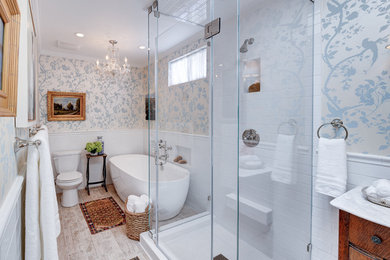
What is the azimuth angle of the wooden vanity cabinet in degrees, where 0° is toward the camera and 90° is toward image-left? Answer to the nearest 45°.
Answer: approximately 45°

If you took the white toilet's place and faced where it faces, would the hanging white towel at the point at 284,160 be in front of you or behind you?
in front

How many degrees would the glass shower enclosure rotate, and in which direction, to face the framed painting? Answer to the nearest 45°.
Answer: approximately 90° to its right

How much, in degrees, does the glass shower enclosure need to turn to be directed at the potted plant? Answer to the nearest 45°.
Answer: approximately 90° to its right

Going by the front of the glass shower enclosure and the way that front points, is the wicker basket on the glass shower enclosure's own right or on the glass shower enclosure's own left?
on the glass shower enclosure's own right

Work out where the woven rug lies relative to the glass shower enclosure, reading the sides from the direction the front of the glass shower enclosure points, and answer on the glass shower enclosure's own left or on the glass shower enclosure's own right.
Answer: on the glass shower enclosure's own right

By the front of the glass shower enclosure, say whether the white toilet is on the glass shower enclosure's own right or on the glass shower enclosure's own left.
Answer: on the glass shower enclosure's own right

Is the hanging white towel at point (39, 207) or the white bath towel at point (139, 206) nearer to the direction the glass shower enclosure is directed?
the hanging white towel
